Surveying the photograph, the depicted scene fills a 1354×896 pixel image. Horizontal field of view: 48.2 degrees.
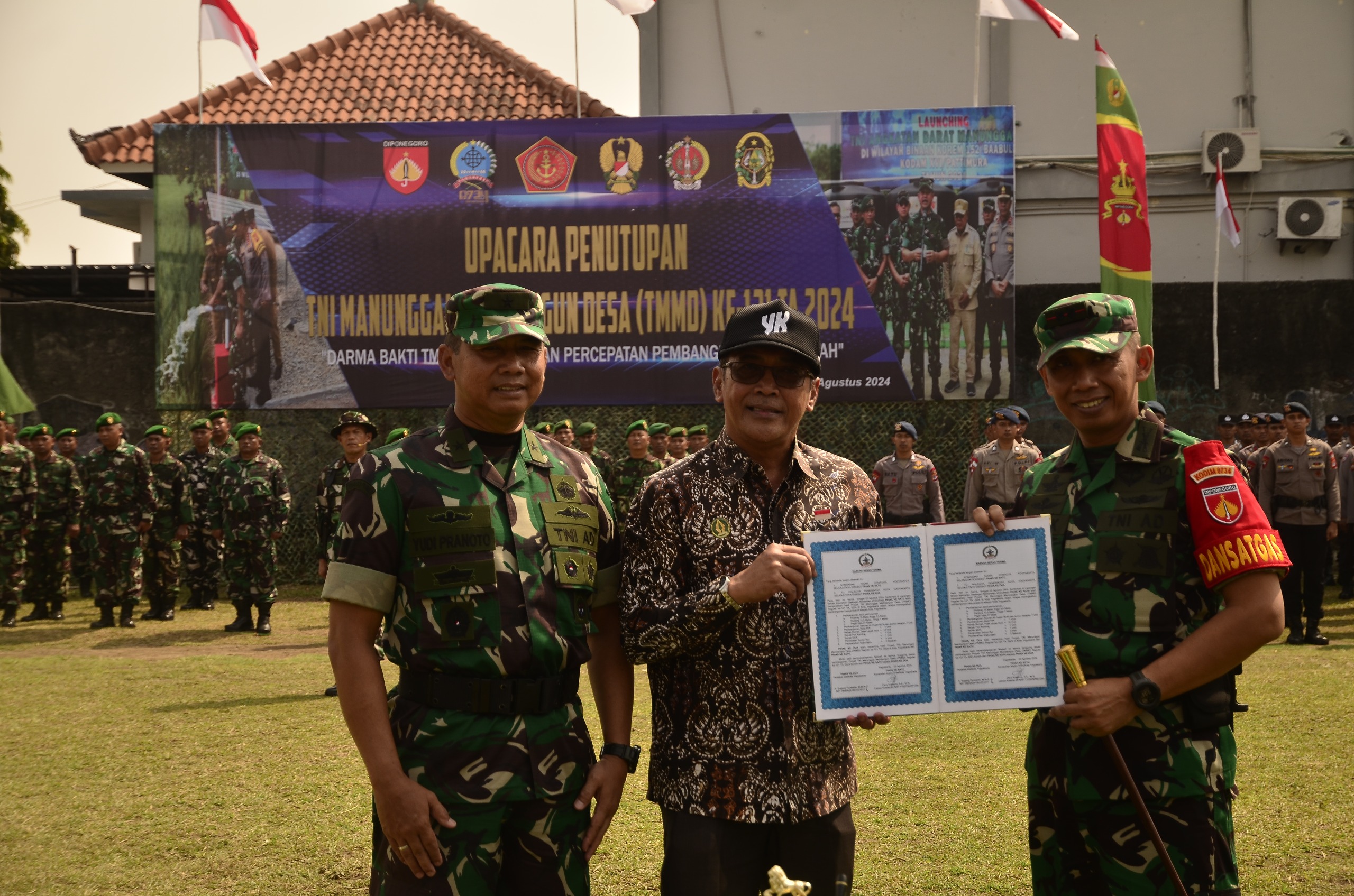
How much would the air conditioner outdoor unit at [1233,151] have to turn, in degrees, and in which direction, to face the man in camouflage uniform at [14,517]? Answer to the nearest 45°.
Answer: approximately 45° to its right

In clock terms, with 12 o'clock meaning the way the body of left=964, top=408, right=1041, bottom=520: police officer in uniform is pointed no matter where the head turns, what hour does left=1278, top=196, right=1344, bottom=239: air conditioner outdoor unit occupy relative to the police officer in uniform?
The air conditioner outdoor unit is roughly at 7 o'clock from the police officer in uniform.

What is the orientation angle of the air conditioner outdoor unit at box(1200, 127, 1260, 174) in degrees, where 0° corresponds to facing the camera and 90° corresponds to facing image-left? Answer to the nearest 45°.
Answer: approximately 0°

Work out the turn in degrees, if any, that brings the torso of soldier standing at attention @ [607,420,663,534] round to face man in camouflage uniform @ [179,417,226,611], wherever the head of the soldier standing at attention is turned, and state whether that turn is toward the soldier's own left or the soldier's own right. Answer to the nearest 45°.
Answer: approximately 90° to the soldier's own right

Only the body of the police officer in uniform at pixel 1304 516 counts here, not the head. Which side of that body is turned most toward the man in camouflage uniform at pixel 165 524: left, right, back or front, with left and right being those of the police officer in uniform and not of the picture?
right
